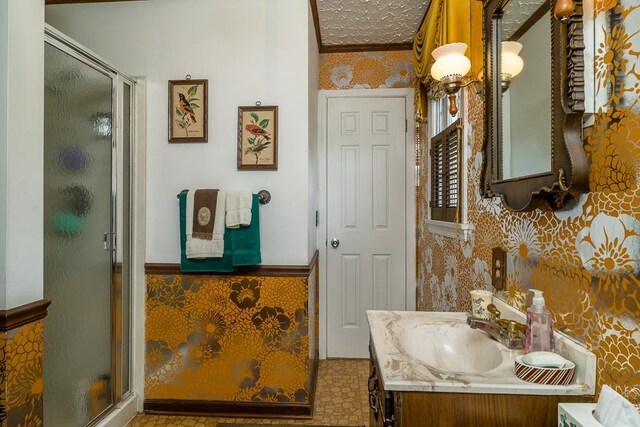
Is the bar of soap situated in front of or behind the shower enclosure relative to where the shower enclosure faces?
in front

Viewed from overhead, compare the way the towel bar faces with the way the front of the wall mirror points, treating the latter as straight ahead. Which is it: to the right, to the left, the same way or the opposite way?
to the left

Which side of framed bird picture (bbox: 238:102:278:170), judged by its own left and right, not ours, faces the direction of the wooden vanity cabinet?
front

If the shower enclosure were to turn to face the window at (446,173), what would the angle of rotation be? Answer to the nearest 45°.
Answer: approximately 45° to its left

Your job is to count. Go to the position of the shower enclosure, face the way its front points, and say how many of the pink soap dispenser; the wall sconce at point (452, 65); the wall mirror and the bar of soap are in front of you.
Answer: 4

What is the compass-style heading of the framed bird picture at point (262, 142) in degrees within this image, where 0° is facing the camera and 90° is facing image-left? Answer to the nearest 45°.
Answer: approximately 0°

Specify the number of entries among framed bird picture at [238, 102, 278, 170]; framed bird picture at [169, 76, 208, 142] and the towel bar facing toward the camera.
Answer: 3

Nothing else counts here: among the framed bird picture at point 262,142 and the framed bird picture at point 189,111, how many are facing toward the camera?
2

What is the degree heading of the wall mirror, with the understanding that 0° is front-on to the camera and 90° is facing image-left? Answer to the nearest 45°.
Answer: approximately 45°

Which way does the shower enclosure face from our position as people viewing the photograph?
facing the viewer and to the right of the viewer

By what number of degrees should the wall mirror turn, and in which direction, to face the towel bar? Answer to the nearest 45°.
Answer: approximately 45° to its right
